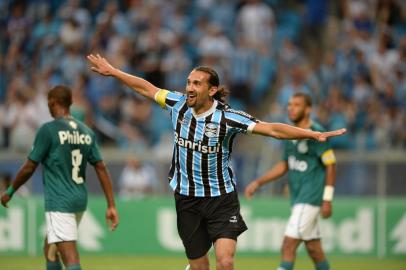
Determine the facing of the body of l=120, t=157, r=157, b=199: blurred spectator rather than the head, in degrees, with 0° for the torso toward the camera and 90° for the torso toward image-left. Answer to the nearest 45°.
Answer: approximately 0°

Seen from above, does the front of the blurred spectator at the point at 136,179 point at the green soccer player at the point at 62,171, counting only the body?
yes

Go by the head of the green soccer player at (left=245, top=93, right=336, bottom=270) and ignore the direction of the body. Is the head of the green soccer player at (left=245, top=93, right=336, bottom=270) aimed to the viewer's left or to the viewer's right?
to the viewer's left

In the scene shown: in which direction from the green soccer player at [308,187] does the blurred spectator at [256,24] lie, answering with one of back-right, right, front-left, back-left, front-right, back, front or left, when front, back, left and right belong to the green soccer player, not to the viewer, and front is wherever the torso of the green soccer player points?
back-right

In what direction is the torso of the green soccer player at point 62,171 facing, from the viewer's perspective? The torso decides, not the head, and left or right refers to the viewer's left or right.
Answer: facing away from the viewer and to the left of the viewer

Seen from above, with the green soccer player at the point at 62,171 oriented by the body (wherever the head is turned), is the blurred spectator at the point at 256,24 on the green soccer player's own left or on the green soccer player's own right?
on the green soccer player's own right

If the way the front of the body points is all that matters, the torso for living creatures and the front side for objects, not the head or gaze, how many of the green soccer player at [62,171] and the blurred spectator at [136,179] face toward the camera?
1

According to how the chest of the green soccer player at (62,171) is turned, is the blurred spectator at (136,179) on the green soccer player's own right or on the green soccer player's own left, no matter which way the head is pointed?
on the green soccer player's own right

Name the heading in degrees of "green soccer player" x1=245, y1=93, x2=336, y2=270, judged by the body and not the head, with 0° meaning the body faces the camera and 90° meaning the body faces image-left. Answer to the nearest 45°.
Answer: approximately 45°
